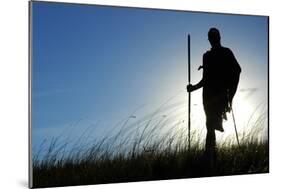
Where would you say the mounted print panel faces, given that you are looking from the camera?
facing the viewer and to the right of the viewer
